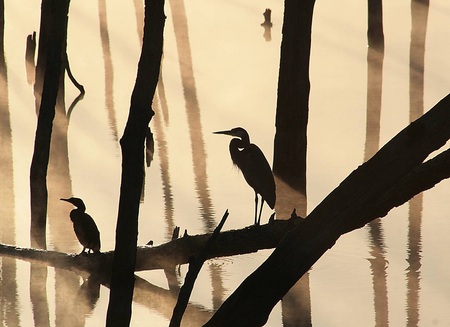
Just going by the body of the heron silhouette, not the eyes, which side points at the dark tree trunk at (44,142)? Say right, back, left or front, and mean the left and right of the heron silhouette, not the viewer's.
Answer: front

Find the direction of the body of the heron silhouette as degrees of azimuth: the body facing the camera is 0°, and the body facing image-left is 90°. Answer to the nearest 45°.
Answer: approximately 90°

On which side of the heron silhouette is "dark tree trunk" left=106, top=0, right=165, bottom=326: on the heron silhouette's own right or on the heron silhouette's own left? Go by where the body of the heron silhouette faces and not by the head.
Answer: on the heron silhouette's own left

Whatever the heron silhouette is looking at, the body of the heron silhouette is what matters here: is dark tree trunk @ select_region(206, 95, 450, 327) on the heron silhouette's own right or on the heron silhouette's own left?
on the heron silhouette's own left
